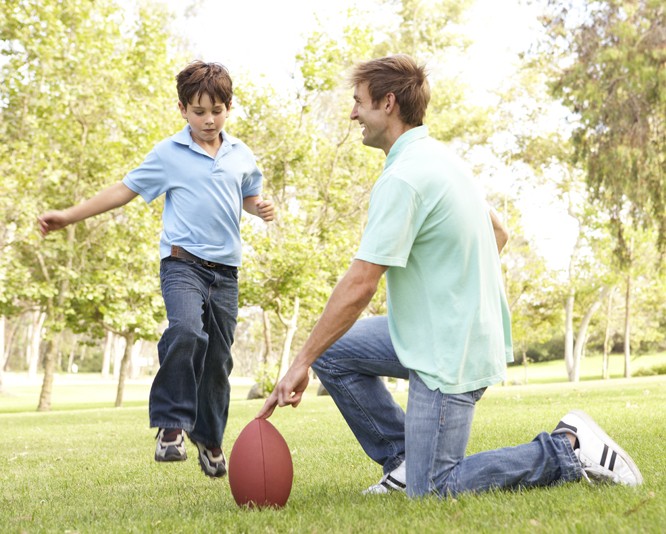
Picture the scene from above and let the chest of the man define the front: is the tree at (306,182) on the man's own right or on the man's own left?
on the man's own right

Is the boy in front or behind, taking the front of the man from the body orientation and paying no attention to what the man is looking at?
in front

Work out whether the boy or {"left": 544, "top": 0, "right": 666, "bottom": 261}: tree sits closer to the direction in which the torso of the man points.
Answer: the boy

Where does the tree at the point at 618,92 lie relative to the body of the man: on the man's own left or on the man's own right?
on the man's own right

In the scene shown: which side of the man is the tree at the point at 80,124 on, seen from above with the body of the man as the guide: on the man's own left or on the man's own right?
on the man's own right

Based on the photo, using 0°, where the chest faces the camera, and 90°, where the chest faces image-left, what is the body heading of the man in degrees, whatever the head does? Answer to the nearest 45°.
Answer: approximately 90°

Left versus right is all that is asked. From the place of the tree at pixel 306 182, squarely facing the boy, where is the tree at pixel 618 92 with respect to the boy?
left

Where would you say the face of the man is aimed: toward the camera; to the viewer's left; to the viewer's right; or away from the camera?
to the viewer's left

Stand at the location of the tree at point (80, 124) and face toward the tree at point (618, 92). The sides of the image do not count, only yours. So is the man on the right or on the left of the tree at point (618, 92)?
right
